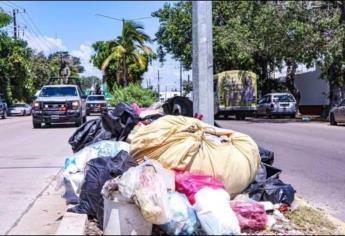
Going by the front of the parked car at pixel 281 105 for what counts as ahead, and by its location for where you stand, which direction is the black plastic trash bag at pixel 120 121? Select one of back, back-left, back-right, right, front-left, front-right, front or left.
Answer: back-left

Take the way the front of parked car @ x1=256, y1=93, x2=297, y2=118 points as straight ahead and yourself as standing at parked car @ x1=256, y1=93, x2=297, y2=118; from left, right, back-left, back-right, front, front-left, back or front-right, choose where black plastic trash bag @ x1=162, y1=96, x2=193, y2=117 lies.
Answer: back-left

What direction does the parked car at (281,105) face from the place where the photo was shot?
facing away from the viewer and to the left of the viewer

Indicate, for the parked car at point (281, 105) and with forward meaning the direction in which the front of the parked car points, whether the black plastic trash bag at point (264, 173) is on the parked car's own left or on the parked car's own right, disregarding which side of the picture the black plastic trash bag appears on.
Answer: on the parked car's own left

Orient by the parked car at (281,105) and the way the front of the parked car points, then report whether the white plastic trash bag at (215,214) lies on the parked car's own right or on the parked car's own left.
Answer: on the parked car's own left

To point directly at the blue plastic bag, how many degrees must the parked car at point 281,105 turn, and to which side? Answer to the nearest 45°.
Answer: approximately 135° to its left
